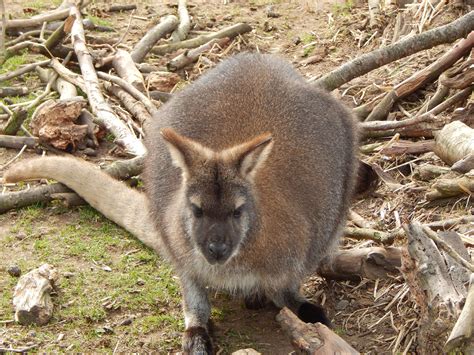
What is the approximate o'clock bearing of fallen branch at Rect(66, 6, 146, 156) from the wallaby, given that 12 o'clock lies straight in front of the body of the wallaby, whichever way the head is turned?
The fallen branch is roughly at 5 o'clock from the wallaby.

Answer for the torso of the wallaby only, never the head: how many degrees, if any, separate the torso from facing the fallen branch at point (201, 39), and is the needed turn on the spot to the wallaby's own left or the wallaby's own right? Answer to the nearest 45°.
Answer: approximately 180°

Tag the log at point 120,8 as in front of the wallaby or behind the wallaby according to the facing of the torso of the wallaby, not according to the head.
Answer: behind

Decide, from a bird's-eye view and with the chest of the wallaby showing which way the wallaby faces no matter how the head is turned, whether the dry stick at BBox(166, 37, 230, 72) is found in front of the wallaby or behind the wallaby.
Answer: behind

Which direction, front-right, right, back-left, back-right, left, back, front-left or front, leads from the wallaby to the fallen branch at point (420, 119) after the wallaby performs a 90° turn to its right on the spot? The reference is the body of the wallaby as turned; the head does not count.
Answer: back-right

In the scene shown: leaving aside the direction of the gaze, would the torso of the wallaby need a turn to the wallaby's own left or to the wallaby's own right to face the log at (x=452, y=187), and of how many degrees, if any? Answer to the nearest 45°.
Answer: approximately 90° to the wallaby's own left

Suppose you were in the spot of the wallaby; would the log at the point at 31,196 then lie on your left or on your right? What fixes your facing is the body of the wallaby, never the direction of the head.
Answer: on your right

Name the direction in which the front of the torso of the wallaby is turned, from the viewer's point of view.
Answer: toward the camera

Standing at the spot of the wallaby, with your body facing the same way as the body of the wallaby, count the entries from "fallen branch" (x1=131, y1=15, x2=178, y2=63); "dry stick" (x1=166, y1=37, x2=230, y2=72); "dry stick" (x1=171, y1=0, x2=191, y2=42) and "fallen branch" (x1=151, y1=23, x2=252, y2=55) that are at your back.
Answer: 4

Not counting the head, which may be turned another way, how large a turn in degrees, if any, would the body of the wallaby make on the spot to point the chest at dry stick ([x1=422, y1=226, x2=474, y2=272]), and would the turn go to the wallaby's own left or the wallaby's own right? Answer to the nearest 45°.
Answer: approximately 45° to the wallaby's own left

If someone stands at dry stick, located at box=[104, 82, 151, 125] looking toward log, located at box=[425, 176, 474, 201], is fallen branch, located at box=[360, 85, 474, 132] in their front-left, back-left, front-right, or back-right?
front-left

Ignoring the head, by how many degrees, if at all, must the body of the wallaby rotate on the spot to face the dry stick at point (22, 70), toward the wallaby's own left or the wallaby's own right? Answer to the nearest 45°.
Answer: approximately 135° to the wallaby's own right

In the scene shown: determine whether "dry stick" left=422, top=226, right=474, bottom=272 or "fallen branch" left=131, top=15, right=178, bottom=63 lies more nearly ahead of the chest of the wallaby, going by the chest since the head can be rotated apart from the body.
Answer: the dry stick

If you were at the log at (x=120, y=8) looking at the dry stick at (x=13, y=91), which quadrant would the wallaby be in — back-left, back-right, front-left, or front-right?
front-left
